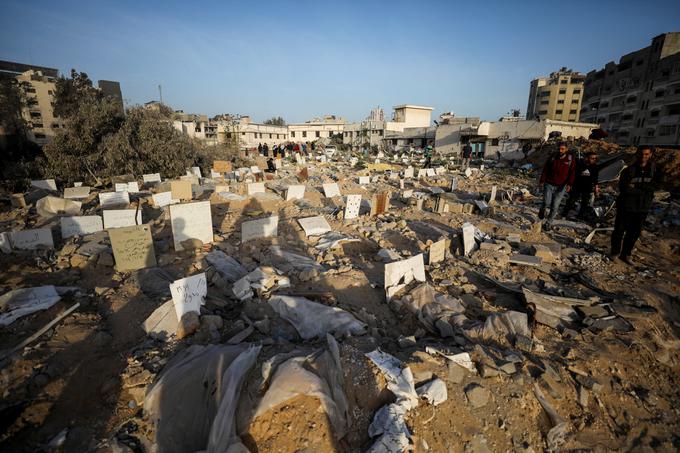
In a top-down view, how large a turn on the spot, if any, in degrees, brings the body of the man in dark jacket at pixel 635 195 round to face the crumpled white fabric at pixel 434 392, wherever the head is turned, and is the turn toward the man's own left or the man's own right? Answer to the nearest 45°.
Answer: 0° — they already face it

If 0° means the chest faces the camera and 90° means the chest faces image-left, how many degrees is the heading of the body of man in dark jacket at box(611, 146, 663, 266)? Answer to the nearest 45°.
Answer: approximately 0°

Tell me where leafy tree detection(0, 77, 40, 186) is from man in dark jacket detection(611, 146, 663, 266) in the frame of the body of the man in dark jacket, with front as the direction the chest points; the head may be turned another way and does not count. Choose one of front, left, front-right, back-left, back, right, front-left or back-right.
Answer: right

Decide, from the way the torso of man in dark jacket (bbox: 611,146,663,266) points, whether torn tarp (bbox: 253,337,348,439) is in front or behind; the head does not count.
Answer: in front

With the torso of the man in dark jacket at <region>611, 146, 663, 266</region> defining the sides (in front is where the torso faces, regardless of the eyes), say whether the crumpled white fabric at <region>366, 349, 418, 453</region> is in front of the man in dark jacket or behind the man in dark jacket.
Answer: in front

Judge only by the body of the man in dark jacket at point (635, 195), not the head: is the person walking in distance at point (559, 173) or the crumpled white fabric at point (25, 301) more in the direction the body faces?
the crumpled white fabric

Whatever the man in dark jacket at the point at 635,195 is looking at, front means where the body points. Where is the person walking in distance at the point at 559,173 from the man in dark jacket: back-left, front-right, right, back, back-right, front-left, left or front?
back-right

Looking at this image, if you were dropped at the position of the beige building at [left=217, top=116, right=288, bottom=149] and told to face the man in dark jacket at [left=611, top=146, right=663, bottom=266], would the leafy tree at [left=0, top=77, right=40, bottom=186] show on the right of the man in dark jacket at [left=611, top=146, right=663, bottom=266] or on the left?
right

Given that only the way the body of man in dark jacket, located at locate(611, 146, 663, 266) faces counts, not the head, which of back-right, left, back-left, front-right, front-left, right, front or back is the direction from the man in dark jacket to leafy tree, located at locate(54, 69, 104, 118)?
right

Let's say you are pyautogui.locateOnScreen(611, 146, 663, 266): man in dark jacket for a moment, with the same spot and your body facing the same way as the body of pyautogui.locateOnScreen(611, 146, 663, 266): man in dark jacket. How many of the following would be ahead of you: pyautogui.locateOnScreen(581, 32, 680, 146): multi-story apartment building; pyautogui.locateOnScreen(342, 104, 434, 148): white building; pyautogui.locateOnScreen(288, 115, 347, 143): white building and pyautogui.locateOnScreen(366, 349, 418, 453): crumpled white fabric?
1

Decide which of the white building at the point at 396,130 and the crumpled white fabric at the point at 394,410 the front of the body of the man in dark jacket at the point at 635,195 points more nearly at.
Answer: the crumpled white fabric

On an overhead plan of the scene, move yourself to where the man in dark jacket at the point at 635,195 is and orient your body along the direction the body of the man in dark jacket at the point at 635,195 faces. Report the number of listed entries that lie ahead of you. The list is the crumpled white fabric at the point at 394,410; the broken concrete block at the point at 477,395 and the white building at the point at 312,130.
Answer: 2

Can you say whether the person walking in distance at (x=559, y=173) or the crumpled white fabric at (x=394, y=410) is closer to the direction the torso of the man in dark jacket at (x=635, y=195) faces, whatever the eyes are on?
the crumpled white fabric

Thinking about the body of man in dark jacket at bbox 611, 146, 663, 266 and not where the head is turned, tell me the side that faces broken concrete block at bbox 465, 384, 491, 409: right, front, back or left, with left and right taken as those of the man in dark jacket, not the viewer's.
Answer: front
